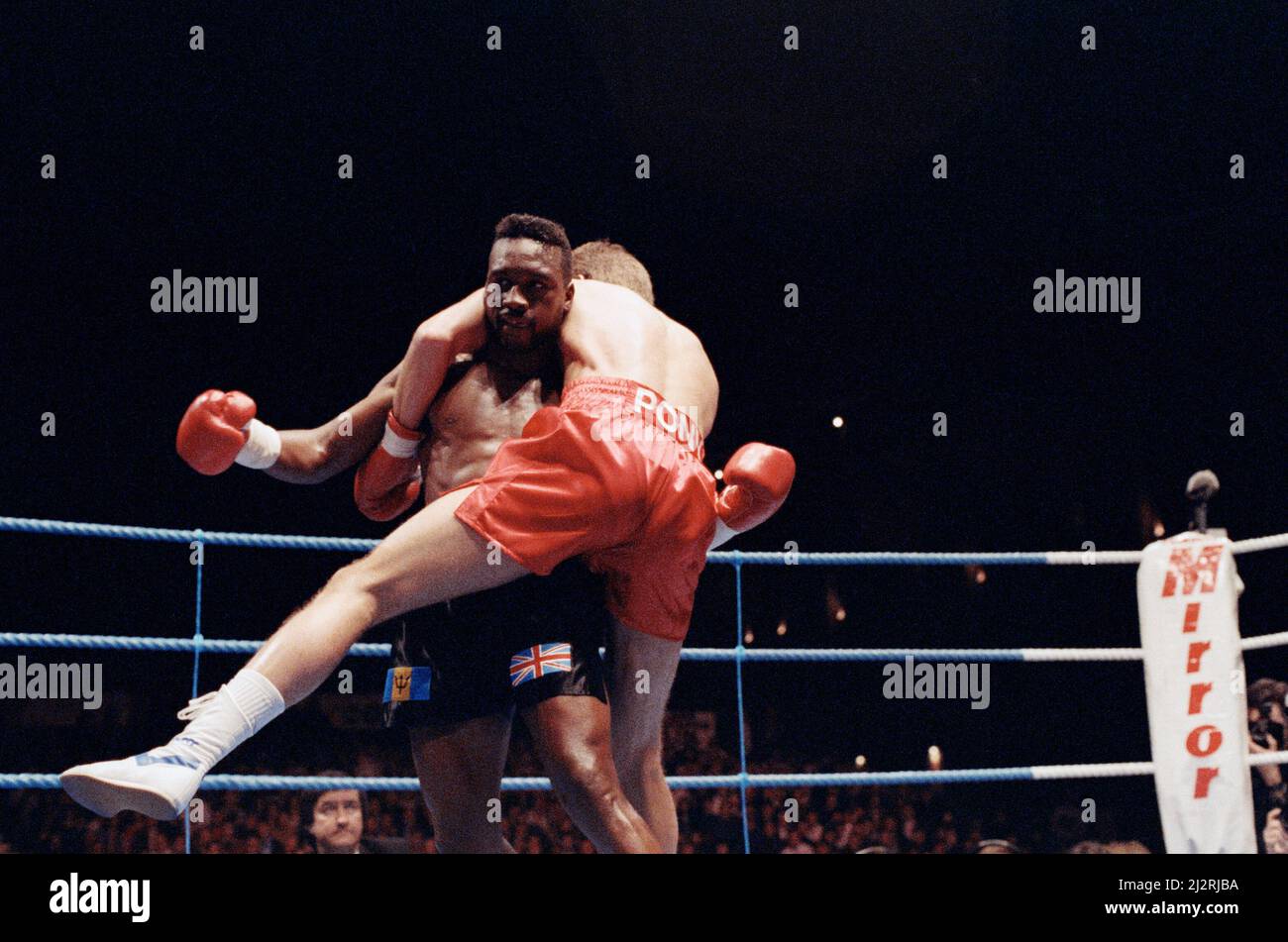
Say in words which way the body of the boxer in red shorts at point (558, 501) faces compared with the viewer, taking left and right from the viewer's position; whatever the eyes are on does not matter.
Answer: facing away from the viewer and to the left of the viewer
